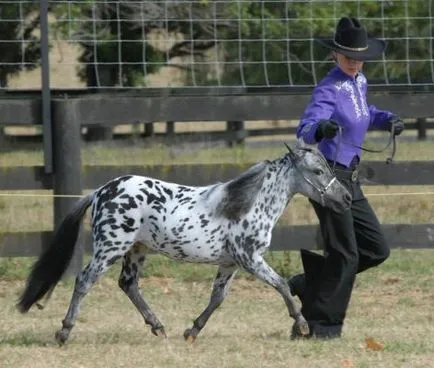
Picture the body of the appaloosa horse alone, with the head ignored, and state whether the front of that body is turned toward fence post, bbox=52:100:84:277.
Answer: no

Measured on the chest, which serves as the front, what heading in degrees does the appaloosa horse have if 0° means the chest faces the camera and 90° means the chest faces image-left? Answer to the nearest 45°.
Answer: approximately 270°
